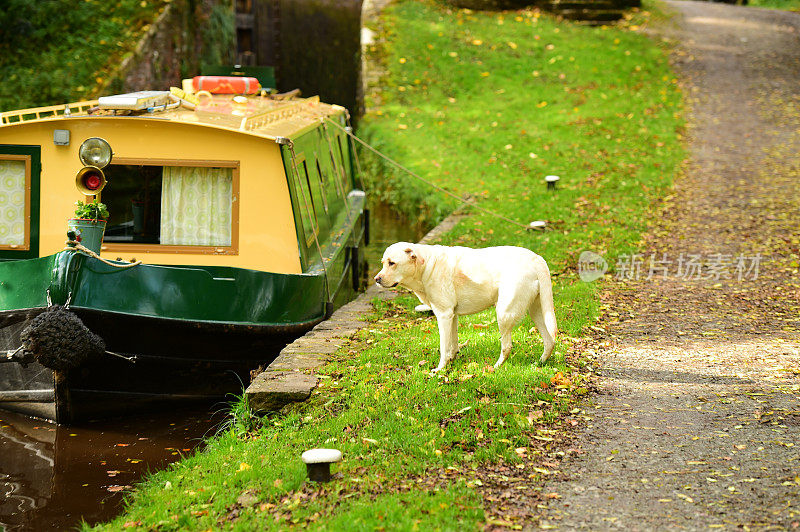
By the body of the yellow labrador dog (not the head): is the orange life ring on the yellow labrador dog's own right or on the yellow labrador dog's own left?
on the yellow labrador dog's own right

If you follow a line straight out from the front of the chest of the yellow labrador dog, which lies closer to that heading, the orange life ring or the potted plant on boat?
the potted plant on boat

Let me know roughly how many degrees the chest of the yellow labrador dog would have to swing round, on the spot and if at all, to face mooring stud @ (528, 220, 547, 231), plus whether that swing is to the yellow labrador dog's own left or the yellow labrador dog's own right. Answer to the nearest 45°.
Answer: approximately 90° to the yellow labrador dog's own right

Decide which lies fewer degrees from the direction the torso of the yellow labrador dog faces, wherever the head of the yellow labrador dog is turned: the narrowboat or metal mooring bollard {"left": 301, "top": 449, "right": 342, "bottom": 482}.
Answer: the narrowboat

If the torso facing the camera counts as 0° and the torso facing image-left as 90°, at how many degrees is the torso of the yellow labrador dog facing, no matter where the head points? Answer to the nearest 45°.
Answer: approximately 90°

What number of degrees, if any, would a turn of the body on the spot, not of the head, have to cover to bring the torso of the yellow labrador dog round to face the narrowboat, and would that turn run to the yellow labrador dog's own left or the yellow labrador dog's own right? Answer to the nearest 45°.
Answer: approximately 45° to the yellow labrador dog's own right

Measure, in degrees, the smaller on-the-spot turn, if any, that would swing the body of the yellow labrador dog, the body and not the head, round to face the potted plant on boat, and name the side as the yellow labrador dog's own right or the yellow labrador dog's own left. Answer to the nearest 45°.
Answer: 0° — it already faces it
